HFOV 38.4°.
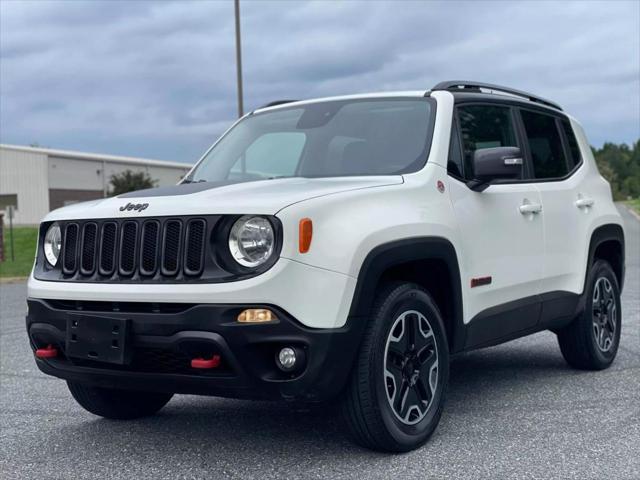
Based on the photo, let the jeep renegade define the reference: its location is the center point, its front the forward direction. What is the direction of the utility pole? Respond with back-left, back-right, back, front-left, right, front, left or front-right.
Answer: back-right

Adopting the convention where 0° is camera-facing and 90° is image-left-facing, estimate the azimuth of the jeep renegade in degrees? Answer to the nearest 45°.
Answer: approximately 45°
